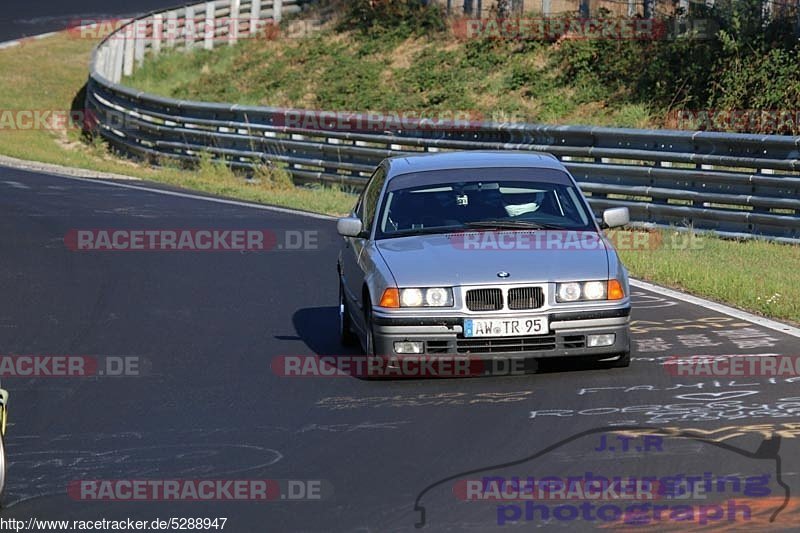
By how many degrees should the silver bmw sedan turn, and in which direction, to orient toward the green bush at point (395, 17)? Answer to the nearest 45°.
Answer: approximately 180°

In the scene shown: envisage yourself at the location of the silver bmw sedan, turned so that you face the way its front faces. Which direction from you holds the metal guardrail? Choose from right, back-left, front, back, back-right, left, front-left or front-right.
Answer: back

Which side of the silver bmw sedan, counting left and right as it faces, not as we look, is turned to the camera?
front
